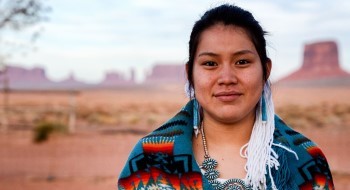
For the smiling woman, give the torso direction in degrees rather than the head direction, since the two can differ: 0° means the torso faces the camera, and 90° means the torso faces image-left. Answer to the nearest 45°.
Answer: approximately 0°

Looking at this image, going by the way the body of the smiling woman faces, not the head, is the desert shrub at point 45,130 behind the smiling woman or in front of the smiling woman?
behind
